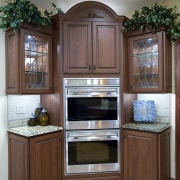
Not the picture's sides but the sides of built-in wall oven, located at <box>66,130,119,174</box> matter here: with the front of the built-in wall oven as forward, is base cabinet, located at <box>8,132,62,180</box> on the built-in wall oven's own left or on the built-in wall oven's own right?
on the built-in wall oven's own right

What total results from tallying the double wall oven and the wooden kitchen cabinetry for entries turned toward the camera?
2

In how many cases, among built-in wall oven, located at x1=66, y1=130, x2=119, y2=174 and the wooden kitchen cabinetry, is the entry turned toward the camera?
2

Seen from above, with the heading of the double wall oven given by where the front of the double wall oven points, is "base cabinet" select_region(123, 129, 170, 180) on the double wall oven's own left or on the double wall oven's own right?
on the double wall oven's own left

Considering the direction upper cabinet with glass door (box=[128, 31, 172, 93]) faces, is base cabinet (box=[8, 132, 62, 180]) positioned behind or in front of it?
in front

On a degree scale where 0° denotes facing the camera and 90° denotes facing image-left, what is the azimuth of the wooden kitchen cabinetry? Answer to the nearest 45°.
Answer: approximately 0°
